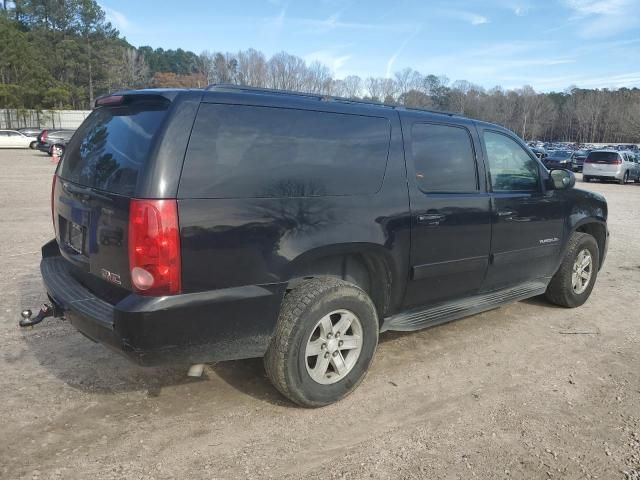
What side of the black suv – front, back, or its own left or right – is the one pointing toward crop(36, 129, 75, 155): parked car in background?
left

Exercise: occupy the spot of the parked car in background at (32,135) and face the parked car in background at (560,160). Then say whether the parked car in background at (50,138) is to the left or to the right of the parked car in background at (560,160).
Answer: right

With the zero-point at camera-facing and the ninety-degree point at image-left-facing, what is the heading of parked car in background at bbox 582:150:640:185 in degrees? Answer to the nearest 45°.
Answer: approximately 225°

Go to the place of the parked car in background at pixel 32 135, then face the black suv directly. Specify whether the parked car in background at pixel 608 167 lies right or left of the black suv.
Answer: left

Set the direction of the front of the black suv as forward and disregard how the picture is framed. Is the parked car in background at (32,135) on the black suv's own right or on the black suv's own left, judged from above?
on the black suv's own left

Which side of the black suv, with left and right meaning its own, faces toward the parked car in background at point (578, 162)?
front

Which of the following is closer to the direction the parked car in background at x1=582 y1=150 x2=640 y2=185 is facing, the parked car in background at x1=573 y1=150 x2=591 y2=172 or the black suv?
the parked car in background

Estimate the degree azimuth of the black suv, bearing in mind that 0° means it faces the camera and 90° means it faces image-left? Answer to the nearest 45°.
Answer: approximately 225°

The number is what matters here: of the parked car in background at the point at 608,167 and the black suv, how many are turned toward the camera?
0

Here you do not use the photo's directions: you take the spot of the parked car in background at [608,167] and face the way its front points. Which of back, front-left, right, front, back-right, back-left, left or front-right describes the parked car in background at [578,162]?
front-left

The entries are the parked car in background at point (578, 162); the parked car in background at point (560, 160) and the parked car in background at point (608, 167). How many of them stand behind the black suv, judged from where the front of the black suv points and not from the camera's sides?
0

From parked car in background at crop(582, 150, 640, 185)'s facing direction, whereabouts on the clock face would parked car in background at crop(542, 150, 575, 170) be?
parked car in background at crop(542, 150, 575, 170) is roughly at 10 o'clock from parked car in background at crop(582, 150, 640, 185).

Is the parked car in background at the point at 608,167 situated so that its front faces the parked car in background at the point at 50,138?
no

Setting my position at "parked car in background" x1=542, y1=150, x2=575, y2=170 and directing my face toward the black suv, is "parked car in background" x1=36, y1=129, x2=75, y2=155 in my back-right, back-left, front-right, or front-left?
front-right

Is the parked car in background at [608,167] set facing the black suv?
no

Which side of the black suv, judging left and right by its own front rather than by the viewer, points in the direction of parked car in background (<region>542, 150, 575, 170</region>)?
front
